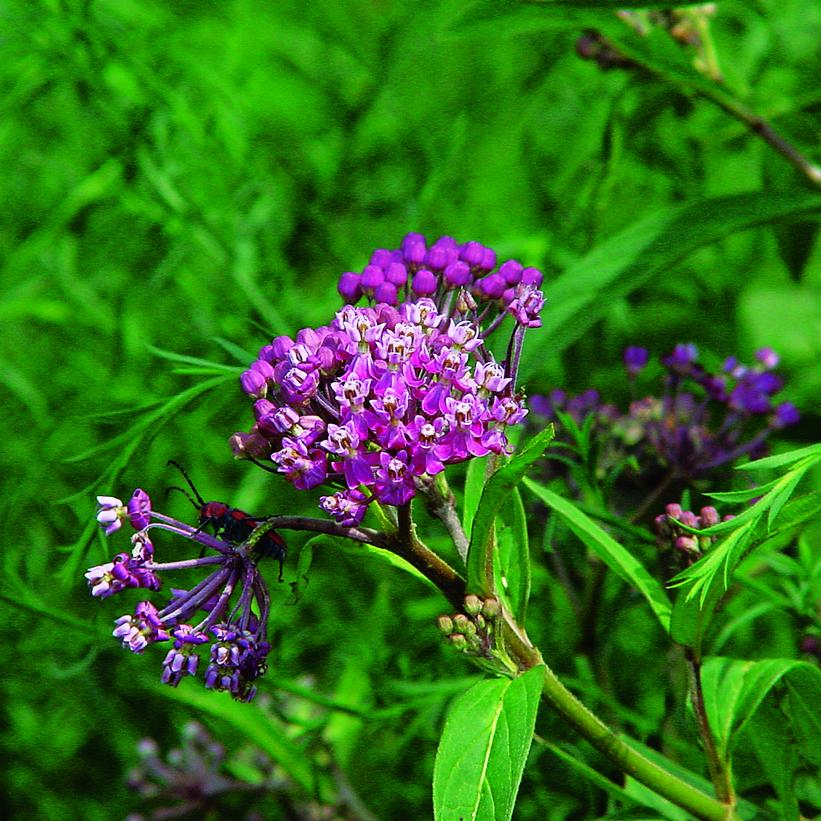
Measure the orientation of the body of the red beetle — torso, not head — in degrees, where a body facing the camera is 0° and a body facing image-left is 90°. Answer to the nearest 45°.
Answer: approximately 90°
